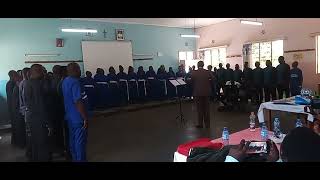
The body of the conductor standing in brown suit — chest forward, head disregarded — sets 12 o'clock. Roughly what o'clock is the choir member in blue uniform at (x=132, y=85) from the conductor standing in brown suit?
The choir member in blue uniform is roughly at 11 o'clock from the conductor standing in brown suit.

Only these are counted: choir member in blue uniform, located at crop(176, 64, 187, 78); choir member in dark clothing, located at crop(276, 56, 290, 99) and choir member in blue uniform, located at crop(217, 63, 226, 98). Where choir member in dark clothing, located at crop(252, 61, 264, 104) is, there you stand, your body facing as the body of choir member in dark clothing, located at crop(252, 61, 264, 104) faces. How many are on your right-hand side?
2

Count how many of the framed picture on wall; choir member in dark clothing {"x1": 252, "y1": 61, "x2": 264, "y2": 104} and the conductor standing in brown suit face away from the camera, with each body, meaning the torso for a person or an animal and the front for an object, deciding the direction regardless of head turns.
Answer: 1

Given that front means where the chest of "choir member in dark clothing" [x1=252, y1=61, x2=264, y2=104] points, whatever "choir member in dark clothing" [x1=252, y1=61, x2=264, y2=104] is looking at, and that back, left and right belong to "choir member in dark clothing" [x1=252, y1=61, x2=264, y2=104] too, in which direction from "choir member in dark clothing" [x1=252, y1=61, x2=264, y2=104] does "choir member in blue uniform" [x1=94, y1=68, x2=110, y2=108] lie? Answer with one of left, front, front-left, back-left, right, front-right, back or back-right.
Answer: front-right

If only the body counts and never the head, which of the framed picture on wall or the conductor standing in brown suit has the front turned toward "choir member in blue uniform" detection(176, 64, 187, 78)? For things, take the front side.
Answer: the conductor standing in brown suit

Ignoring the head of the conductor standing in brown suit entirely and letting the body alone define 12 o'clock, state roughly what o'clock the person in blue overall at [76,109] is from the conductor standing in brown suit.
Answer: The person in blue overall is roughly at 7 o'clock from the conductor standing in brown suit.

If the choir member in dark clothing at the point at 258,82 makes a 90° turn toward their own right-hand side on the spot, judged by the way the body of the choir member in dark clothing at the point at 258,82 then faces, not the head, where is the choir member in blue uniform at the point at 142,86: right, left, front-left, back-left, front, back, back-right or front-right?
front-left

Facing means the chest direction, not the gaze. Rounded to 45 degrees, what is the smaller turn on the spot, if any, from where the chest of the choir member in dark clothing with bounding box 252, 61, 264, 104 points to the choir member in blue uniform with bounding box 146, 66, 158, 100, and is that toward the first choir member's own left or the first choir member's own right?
approximately 45° to the first choir member's own right

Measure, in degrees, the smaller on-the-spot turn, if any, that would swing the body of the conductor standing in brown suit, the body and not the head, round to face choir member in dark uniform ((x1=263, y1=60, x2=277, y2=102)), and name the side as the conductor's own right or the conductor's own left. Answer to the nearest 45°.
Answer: approximately 45° to the conductor's own right

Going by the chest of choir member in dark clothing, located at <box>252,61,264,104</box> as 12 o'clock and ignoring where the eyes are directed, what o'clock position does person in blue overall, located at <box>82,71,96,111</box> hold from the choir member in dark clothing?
The person in blue overall is roughly at 1 o'clock from the choir member in dark clothing.

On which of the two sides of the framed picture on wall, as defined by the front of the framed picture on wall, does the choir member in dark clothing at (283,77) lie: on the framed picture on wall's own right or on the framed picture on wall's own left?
on the framed picture on wall's own left

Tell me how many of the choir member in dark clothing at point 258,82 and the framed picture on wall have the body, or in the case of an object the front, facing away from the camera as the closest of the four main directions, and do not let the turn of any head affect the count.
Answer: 0

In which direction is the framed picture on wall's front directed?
toward the camera

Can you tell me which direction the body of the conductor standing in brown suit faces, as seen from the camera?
away from the camera

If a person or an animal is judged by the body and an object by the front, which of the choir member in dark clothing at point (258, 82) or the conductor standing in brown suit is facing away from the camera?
the conductor standing in brown suit

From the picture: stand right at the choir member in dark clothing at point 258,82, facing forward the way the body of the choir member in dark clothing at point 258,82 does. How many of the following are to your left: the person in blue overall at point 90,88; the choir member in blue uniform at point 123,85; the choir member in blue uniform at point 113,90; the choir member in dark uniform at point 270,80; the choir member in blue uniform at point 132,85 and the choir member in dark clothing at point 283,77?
2

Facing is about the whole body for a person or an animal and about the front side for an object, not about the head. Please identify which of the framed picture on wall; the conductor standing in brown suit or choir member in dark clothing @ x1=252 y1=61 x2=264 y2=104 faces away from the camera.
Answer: the conductor standing in brown suit
